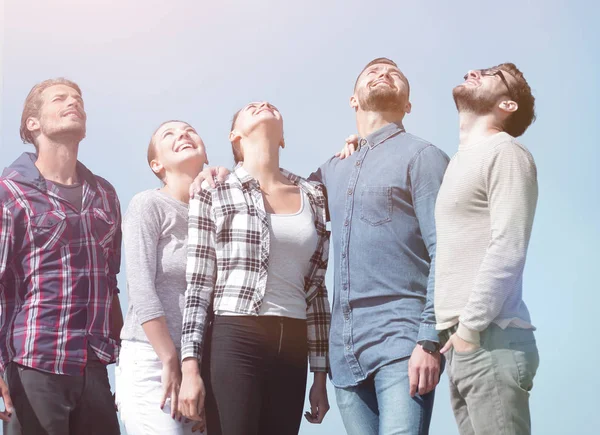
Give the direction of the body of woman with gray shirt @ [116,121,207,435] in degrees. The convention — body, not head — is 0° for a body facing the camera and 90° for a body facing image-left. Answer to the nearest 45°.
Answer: approximately 315°

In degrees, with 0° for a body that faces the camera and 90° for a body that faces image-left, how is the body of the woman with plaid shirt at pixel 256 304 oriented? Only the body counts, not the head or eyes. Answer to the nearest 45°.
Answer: approximately 315°

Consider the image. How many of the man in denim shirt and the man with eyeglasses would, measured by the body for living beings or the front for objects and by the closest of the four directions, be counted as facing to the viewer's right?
0

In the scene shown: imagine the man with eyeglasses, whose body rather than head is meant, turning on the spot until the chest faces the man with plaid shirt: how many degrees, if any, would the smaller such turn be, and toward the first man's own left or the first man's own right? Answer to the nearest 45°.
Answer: approximately 45° to the first man's own right

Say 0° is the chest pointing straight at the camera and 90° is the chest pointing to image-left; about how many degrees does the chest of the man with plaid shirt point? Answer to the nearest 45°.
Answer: approximately 315°

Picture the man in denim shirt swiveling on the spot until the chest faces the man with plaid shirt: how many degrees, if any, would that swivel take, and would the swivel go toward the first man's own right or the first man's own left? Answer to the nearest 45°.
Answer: approximately 45° to the first man's own right

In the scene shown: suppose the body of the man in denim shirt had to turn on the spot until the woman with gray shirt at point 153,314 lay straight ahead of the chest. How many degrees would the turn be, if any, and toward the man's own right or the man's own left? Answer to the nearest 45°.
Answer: approximately 45° to the man's own right

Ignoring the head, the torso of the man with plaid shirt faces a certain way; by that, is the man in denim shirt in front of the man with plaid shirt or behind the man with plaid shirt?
in front

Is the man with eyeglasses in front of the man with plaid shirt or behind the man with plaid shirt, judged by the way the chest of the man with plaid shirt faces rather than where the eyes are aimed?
in front

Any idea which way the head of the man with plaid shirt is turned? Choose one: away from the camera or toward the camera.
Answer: toward the camera

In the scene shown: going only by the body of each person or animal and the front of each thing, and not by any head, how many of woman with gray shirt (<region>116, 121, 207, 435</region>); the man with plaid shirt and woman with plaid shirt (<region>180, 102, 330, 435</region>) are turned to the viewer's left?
0

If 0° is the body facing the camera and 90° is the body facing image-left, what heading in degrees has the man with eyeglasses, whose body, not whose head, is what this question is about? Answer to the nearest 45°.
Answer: approximately 45°

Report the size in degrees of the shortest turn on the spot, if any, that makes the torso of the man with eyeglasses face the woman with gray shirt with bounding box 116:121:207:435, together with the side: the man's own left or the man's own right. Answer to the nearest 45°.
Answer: approximately 45° to the man's own right

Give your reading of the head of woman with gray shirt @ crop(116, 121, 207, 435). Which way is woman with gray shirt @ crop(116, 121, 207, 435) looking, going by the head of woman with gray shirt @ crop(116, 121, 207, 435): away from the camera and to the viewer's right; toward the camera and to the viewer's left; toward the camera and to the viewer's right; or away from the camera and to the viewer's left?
toward the camera and to the viewer's right

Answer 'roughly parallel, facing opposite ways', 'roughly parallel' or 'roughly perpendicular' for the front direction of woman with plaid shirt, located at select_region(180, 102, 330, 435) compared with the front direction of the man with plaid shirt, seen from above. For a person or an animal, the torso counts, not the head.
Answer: roughly parallel
